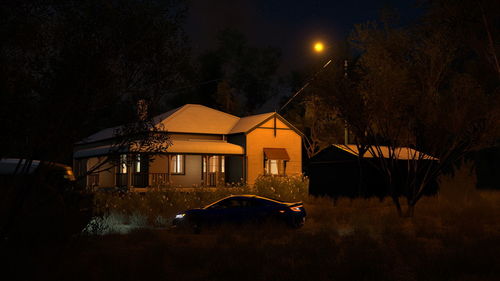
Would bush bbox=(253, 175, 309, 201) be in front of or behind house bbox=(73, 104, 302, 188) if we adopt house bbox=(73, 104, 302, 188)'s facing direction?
in front

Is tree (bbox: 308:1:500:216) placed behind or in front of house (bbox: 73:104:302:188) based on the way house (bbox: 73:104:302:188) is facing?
in front

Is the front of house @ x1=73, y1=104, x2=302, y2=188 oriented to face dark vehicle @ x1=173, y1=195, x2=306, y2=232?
yes

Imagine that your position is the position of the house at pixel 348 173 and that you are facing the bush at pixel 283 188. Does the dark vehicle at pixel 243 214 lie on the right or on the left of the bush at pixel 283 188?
left

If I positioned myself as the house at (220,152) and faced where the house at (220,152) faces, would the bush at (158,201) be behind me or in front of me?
in front

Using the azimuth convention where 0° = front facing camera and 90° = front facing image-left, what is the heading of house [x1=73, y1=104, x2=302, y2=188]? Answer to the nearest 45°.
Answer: approximately 0°

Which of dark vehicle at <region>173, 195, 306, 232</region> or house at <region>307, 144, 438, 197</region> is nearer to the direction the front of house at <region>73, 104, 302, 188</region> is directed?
the dark vehicle
